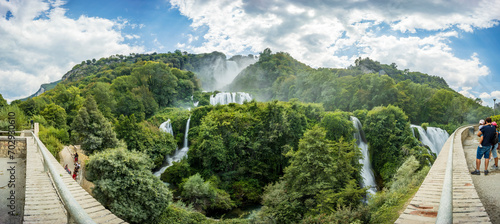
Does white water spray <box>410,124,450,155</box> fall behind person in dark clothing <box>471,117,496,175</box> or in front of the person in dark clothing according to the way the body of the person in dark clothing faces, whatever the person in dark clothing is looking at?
in front

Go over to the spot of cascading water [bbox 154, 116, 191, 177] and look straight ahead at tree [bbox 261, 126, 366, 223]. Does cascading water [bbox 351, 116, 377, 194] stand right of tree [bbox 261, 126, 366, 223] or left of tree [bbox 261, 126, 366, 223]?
left

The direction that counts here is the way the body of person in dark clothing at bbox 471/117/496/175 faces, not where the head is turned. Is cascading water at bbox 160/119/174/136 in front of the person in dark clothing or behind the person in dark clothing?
in front

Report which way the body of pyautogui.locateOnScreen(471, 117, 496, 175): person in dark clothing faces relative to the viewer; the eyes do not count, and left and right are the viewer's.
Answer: facing away from the viewer and to the left of the viewer

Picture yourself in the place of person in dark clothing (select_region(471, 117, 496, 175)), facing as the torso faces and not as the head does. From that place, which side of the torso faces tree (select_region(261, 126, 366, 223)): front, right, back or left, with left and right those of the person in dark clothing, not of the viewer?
front

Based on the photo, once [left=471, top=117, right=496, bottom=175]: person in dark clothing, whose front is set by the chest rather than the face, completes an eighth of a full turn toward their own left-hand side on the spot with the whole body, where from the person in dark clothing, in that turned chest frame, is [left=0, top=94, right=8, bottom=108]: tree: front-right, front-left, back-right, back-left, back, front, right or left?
front
